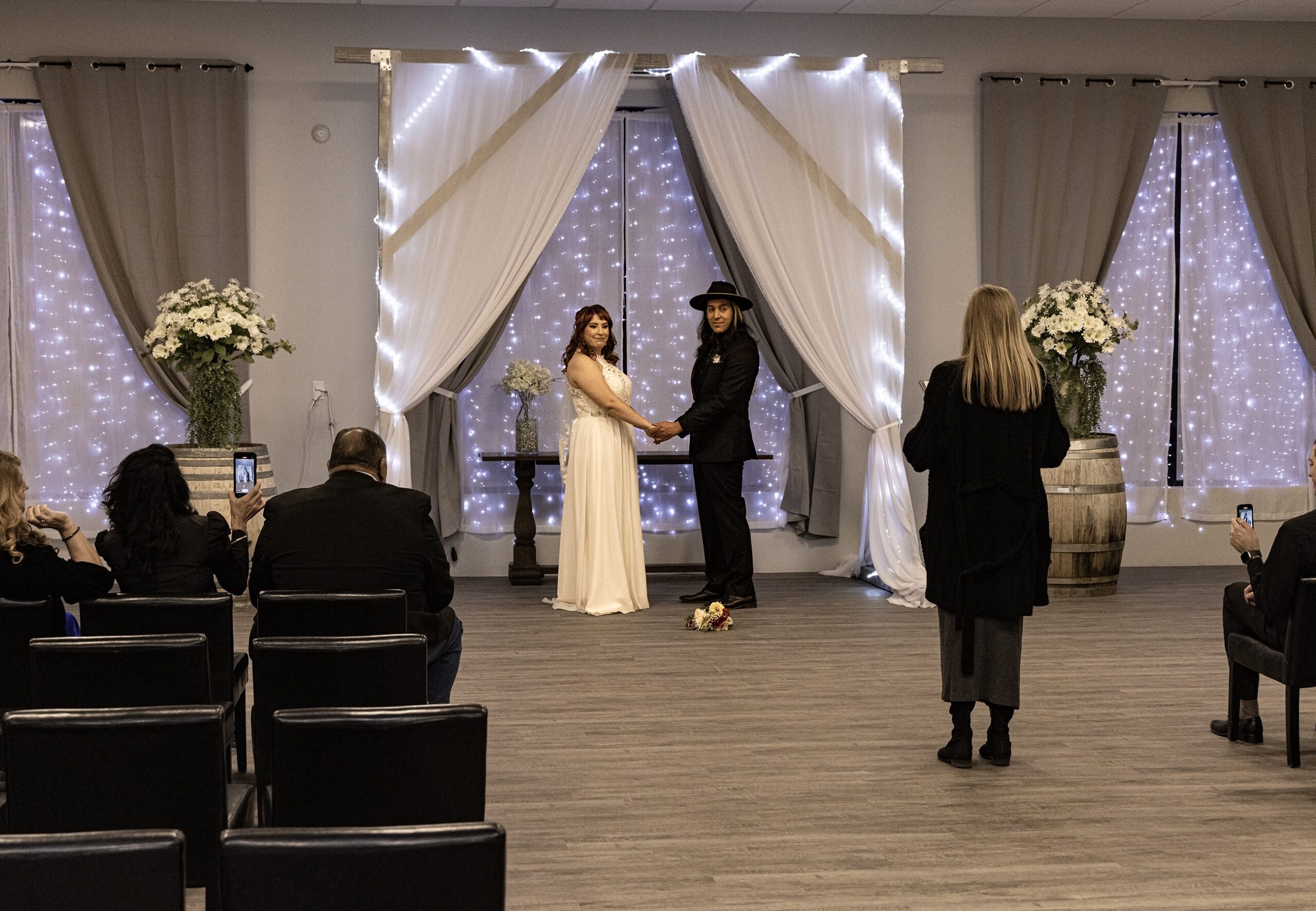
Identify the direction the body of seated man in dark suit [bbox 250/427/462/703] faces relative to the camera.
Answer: away from the camera

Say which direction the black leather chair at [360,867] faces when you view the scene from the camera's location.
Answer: facing away from the viewer

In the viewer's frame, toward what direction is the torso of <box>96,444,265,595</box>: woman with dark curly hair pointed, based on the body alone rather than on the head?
away from the camera

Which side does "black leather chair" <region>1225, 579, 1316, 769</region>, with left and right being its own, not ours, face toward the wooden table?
front

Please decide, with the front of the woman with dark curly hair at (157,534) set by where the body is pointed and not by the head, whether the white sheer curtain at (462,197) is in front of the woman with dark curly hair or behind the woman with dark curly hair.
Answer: in front

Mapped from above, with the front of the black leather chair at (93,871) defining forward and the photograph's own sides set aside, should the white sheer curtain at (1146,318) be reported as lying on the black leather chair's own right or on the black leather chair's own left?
on the black leather chair's own right

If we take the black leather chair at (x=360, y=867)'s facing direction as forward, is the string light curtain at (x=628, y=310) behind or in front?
in front

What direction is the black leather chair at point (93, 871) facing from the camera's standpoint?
away from the camera

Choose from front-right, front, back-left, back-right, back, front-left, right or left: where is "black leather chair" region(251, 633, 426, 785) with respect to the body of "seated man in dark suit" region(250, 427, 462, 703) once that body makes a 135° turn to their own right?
front-right

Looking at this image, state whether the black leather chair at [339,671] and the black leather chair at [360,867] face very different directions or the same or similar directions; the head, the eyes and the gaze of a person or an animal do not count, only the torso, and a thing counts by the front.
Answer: same or similar directions

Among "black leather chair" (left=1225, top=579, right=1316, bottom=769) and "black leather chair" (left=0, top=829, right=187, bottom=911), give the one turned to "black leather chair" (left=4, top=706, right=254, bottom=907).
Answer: "black leather chair" (left=0, top=829, right=187, bottom=911)

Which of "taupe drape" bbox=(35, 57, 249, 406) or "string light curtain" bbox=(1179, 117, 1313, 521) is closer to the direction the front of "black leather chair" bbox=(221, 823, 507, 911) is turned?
the taupe drape

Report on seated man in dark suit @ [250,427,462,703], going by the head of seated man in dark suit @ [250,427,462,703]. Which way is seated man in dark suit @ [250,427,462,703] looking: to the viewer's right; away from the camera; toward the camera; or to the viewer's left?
away from the camera

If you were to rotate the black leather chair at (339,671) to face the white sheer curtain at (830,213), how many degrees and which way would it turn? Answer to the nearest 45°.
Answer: approximately 45° to its right

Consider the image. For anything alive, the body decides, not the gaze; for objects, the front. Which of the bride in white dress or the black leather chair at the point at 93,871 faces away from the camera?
the black leather chair

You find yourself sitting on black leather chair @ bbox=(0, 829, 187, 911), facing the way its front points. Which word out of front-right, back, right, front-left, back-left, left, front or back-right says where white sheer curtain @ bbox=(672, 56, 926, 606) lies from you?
front-right

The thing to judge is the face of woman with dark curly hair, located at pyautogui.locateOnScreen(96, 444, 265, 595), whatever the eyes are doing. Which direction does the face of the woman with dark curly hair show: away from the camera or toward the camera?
away from the camera

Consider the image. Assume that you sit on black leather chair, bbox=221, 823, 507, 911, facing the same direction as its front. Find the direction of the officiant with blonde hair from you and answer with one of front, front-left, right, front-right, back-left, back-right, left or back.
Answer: front-right

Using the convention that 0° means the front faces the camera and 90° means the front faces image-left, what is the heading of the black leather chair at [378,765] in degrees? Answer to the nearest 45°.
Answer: approximately 180°

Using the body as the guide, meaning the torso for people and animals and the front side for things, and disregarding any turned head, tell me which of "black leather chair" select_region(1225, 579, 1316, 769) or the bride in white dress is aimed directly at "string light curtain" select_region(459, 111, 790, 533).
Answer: the black leather chair
